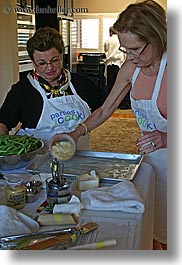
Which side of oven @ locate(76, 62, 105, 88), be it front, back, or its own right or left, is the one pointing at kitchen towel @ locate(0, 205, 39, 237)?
front

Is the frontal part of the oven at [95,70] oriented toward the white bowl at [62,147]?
yes

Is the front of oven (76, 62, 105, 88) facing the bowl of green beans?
yes

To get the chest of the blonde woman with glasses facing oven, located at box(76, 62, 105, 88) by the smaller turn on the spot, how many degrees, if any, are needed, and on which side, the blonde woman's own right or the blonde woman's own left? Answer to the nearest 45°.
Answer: approximately 135° to the blonde woman's own right

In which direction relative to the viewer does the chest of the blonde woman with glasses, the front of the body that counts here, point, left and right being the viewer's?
facing the viewer and to the left of the viewer

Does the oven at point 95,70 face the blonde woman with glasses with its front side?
yes

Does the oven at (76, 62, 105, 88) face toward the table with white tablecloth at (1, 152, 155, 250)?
yes

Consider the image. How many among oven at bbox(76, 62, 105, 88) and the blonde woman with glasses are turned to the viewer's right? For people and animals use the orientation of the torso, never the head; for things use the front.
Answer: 0

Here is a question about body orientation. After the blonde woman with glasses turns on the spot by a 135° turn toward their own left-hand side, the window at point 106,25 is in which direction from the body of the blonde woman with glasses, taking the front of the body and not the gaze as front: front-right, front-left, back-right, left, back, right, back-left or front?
left

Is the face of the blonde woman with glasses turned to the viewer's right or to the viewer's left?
to the viewer's left

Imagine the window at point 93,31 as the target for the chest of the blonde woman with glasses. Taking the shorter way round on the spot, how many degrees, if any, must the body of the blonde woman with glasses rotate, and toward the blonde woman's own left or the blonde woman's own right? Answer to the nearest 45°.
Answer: approximately 135° to the blonde woman's own right

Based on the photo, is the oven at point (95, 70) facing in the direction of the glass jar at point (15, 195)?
yes

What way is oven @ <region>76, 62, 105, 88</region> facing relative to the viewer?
toward the camera
